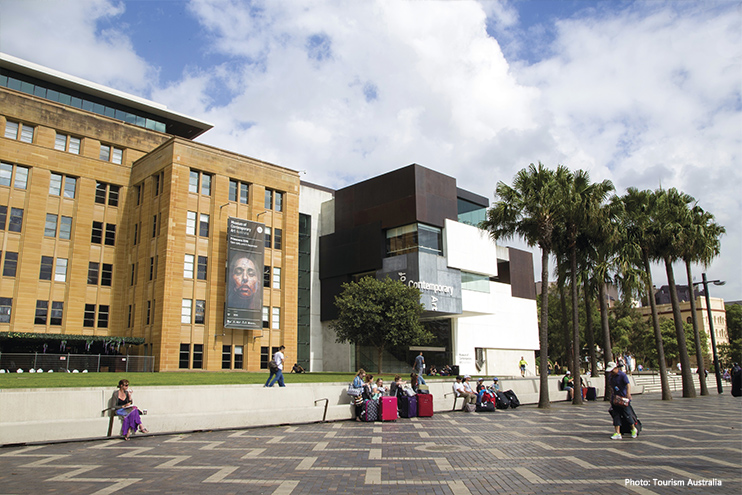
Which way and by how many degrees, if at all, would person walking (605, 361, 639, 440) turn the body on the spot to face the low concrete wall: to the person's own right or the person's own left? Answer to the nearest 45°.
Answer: approximately 45° to the person's own right

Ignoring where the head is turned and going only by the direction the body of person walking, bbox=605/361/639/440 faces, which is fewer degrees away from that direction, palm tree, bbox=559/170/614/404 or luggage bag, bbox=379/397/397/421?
the luggage bag

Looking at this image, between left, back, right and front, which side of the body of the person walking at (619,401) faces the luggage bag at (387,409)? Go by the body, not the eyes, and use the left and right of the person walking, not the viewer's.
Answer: right

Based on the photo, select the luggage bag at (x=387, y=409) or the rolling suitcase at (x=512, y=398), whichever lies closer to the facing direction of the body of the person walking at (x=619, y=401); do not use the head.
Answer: the luggage bag

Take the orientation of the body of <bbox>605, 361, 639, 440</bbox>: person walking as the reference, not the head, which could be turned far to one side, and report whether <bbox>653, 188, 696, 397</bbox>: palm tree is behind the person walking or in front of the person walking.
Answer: behind

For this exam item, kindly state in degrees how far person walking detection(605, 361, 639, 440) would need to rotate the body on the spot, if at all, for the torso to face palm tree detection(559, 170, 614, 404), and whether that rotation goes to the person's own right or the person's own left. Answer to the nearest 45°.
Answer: approximately 135° to the person's own right

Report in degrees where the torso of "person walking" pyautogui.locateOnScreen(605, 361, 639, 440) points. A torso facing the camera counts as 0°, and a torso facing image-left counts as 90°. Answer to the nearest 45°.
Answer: approximately 45°

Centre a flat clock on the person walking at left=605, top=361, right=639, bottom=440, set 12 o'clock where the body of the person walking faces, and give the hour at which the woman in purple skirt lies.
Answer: The woman in purple skirt is roughly at 1 o'clock from the person walking.

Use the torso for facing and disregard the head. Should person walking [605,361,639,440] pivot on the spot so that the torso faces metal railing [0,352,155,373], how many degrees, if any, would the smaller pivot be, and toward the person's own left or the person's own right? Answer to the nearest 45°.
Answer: approximately 45° to the person's own right

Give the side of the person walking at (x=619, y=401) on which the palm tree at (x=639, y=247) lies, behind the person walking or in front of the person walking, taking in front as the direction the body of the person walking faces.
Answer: behind

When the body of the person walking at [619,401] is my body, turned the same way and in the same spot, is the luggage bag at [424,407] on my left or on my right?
on my right

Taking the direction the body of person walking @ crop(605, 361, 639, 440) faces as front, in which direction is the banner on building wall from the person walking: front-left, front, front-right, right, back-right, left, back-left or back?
right

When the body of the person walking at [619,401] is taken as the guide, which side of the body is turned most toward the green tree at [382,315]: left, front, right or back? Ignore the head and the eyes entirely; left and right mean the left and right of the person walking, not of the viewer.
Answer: right
